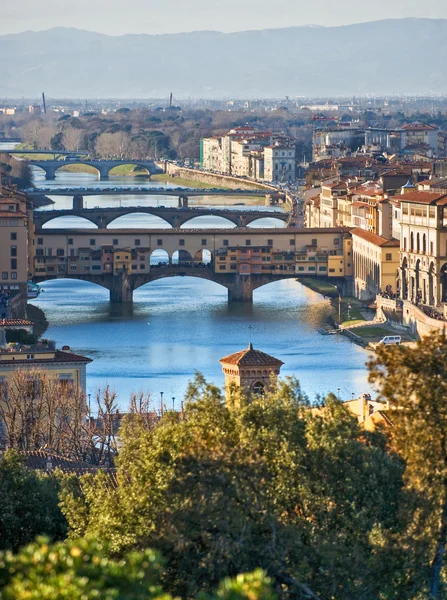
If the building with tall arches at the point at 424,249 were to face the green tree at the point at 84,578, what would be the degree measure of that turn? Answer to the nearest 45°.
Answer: approximately 45° to its left

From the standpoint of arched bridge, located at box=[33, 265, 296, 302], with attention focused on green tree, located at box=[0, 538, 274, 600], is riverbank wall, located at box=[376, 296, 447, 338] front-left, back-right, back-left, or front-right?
front-left

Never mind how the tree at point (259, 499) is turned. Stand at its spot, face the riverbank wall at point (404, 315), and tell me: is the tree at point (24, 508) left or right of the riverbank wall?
left

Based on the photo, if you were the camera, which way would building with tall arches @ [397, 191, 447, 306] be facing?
facing the viewer and to the left of the viewer

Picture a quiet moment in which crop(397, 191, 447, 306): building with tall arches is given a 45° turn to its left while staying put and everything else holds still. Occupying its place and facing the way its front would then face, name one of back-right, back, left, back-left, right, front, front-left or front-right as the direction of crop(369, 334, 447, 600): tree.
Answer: front

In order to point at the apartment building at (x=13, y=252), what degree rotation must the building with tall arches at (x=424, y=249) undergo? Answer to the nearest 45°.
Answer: approximately 45° to its right

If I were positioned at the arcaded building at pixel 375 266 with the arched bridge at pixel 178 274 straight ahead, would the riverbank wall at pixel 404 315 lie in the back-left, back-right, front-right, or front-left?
back-left

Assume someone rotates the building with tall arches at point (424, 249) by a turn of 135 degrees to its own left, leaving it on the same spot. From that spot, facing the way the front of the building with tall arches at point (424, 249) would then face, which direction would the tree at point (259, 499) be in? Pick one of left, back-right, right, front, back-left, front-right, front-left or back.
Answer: right

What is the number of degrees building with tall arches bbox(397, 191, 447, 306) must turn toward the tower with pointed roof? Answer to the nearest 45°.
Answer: approximately 45° to its left

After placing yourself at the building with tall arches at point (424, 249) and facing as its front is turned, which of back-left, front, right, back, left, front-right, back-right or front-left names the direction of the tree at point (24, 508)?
front-left

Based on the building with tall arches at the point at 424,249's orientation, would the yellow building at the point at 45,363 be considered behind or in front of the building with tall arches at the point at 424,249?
in front
